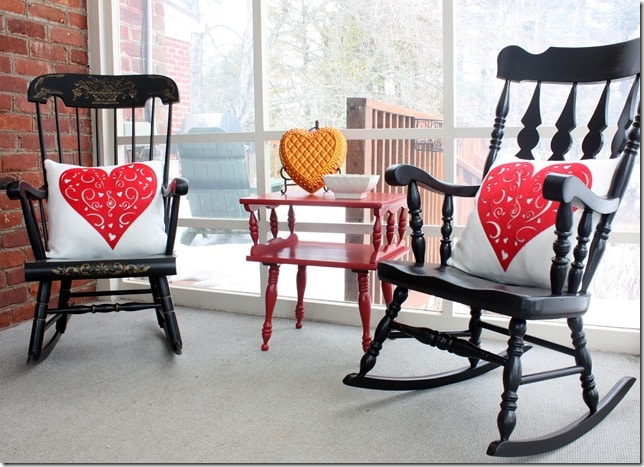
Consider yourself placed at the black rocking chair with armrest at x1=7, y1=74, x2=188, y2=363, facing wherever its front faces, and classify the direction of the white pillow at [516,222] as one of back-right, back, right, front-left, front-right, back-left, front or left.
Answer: front-left

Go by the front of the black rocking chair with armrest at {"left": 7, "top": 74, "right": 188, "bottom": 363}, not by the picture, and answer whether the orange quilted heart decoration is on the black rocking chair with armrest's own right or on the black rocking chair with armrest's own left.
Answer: on the black rocking chair with armrest's own left

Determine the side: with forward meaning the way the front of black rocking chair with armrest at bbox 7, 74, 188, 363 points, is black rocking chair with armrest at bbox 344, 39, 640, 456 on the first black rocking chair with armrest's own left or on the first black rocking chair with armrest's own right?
on the first black rocking chair with armrest's own left

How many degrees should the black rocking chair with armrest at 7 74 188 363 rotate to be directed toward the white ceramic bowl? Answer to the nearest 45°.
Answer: approximately 90° to its left

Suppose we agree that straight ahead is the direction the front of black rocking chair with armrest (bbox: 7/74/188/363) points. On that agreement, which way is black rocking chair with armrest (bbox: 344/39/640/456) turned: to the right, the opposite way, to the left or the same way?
to the right

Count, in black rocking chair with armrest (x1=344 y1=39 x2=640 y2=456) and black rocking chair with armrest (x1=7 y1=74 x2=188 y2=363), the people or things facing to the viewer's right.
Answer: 0

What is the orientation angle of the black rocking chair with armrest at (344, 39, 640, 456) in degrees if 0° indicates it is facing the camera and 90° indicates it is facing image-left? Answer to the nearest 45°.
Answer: approximately 45°

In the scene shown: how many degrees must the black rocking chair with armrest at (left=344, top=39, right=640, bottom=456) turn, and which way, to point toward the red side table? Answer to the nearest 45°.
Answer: approximately 90° to its right

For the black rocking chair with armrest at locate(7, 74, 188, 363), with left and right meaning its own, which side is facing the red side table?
left

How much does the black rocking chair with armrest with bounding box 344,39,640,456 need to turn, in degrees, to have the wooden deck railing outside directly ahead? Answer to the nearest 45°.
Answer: approximately 90° to its right

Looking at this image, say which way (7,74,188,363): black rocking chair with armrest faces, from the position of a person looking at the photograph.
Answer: facing the viewer
